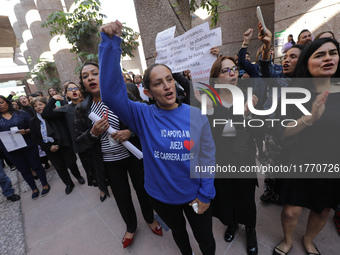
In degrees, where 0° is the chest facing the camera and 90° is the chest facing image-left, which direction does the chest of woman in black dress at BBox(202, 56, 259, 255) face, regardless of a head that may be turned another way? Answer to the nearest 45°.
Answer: approximately 0°

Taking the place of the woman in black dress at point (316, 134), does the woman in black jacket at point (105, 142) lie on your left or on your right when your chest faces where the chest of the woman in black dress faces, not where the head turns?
on your right

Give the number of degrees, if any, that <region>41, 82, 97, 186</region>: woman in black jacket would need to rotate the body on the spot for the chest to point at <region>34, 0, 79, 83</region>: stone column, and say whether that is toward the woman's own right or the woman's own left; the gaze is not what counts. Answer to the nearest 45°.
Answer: approximately 180°

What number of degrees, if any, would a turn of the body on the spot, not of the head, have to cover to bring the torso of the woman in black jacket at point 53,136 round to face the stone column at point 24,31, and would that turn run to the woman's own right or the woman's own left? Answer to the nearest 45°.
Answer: approximately 180°
